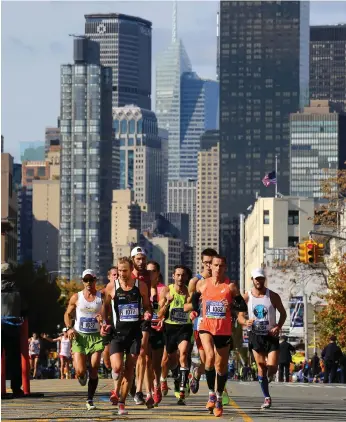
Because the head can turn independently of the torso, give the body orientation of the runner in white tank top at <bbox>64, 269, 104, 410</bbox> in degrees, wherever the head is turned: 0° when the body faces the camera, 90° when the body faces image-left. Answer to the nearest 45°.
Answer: approximately 0°

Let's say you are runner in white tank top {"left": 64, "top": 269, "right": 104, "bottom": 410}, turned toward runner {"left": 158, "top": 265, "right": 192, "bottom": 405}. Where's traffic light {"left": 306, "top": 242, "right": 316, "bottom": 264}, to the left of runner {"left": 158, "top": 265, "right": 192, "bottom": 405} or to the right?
left

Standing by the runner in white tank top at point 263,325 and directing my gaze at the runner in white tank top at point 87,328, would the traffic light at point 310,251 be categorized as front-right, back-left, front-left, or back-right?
back-right

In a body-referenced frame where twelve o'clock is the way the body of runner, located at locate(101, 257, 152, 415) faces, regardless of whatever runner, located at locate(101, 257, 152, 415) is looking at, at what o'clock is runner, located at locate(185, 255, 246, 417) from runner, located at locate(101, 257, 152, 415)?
runner, located at locate(185, 255, 246, 417) is roughly at 9 o'clock from runner, located at locate(101, 257, 152, 415).

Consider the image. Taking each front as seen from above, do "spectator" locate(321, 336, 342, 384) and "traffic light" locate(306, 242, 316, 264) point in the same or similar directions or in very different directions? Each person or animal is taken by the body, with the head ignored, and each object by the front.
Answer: very different directions
